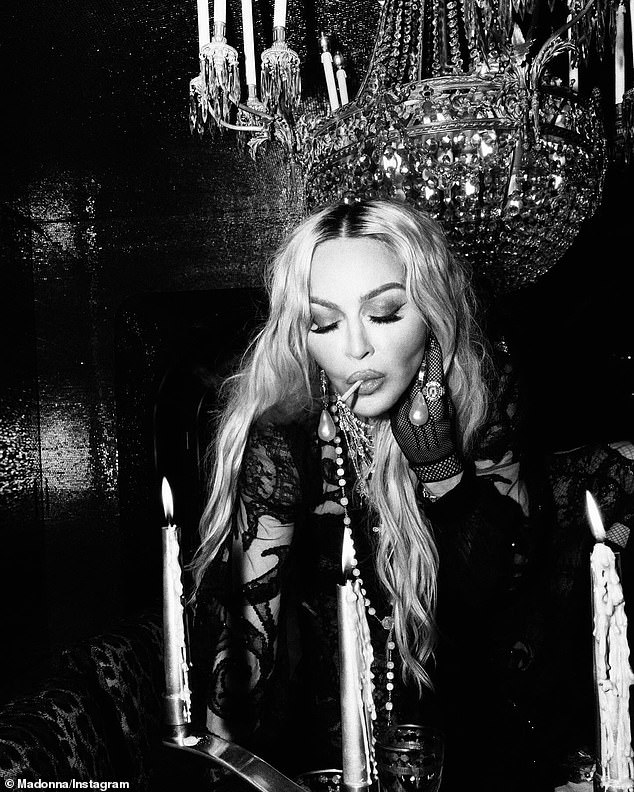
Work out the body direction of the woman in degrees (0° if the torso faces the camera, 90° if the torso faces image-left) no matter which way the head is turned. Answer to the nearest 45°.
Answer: approximately 0°

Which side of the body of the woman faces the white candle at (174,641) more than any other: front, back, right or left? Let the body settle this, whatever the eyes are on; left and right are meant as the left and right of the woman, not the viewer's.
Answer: front

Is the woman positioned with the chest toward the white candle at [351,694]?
yes

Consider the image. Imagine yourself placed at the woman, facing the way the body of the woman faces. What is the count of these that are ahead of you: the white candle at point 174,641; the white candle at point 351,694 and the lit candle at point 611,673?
3

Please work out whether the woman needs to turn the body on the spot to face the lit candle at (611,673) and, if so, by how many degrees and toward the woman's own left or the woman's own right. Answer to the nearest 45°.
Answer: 0° — they already face it
